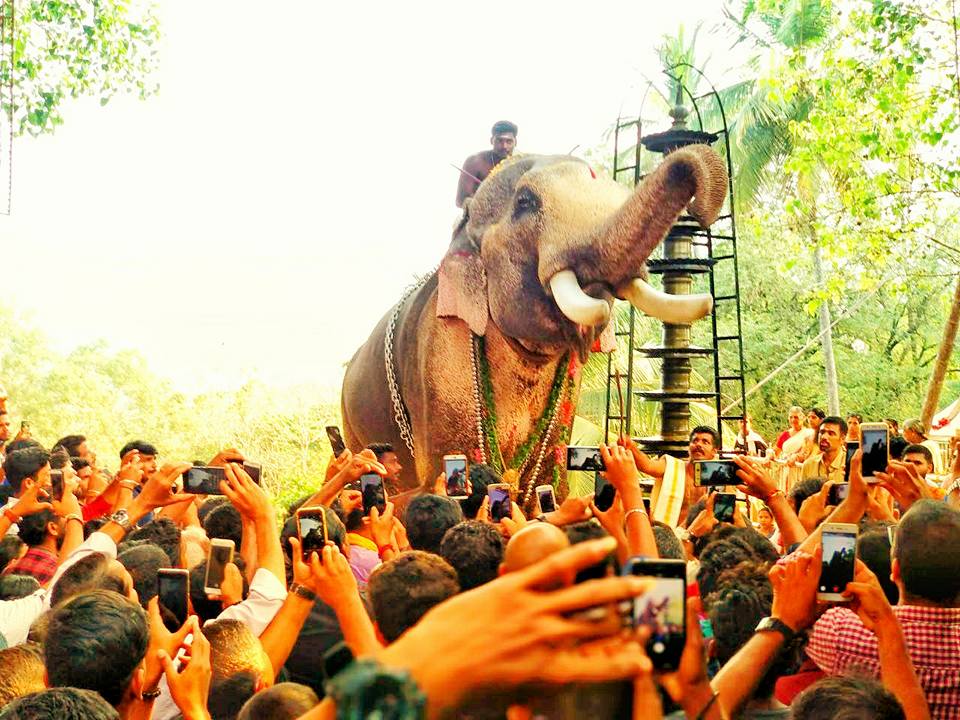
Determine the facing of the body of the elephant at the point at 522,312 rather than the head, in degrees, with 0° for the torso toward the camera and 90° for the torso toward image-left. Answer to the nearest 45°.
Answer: approximately 315°
